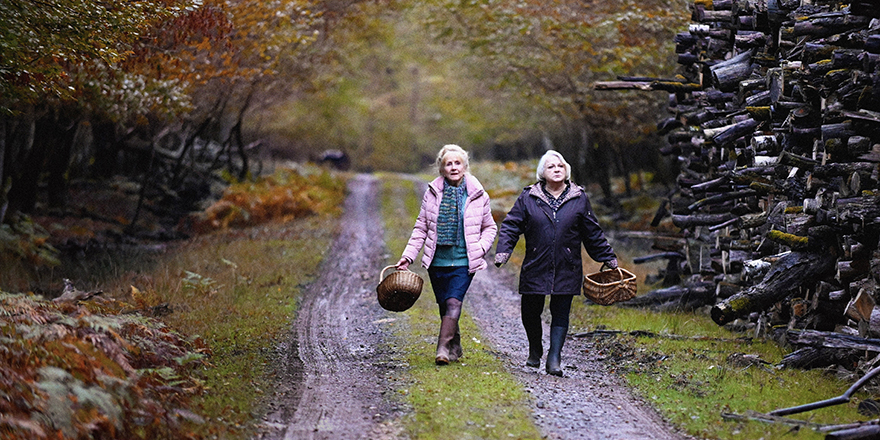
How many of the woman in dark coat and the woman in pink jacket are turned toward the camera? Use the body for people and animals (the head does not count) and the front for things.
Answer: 2

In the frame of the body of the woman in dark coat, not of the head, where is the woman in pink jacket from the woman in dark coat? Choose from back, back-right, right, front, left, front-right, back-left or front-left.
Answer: right

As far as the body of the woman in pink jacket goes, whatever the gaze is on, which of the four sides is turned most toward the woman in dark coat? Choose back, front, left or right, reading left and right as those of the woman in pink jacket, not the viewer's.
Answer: left

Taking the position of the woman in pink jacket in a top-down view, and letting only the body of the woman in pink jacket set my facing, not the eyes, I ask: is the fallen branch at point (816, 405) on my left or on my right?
on my left

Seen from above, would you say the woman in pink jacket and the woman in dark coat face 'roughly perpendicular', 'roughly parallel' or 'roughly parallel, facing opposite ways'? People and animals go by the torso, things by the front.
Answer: roughly parallel

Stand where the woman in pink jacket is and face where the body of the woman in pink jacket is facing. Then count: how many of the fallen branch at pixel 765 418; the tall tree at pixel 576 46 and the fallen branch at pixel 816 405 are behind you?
1

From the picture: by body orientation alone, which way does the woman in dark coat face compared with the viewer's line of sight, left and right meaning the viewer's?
facing the viewer

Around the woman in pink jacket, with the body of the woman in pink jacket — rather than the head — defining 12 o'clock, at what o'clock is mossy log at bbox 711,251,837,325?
The mossy log is roughly at 9 o'clock from the woman in pink jacket.

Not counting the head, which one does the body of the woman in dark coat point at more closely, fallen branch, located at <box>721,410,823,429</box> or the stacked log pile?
the fallen branch

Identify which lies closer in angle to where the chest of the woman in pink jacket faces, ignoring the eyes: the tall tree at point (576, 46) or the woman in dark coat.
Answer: the woman in dark coat

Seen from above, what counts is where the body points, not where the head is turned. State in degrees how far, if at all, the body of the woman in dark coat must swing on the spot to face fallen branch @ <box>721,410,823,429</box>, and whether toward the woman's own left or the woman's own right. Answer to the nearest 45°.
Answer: approximately 45° to the woman's own left

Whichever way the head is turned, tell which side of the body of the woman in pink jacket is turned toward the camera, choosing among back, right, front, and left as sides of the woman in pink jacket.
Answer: front

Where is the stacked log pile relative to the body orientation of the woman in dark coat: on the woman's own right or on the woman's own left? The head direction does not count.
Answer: on the woman's own left
